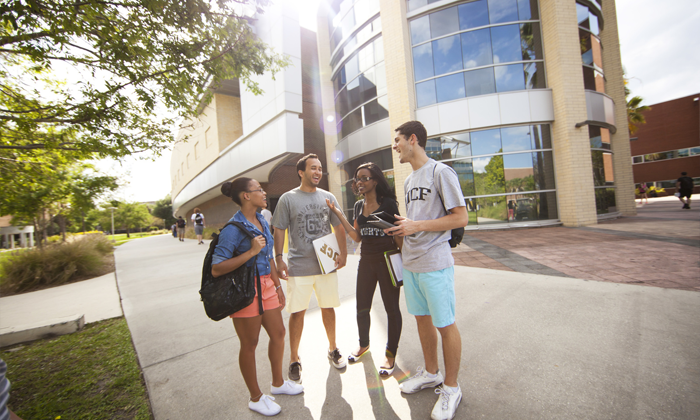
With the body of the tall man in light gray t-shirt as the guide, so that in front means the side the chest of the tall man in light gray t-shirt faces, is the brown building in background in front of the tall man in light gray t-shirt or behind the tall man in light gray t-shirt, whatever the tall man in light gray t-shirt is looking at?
behind

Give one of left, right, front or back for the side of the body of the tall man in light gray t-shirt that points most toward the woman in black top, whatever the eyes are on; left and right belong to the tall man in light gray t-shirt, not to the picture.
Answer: right

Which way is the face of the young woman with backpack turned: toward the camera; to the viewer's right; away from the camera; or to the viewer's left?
to the viewer's right

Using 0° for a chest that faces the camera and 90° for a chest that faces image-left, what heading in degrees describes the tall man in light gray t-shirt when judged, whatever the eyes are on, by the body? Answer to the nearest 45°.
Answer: approximately 45°

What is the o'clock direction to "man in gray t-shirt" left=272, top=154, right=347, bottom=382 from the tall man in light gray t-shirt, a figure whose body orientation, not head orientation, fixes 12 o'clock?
The man in gray t-shirt is roughly at 2 o'clock from the tall man in light gray t-shirt.

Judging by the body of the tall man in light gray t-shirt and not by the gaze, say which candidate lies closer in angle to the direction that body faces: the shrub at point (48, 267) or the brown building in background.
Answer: the shrub

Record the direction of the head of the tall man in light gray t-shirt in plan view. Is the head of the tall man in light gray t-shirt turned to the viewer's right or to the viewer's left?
to the viewer's left

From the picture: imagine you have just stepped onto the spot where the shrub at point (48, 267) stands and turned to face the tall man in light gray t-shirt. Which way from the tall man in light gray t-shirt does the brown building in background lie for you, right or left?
left

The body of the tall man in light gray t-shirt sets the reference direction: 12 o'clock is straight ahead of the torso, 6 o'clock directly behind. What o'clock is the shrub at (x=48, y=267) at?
The shrub is roughly at 2 o'clock from the tall man in light gray t-shirt.

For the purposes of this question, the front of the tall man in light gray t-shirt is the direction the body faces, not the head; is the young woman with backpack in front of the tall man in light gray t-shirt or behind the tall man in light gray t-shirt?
in front

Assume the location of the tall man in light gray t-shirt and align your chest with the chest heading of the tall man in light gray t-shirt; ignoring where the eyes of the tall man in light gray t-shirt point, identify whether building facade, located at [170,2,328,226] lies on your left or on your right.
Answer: on your right
